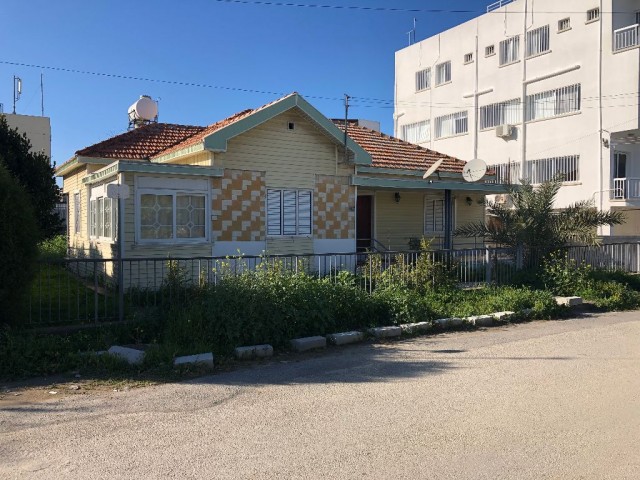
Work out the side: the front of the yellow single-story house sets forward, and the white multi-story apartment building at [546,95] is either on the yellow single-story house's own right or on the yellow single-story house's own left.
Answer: on the yellow single-story house's own left

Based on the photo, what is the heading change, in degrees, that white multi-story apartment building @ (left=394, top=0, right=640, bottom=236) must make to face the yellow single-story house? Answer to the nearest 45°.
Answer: approximately 90° to its right

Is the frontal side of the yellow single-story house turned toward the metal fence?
yes

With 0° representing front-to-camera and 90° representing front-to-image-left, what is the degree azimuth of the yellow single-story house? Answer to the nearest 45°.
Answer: approximately 0°

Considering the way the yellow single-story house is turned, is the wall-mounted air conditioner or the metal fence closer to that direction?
the metal fence

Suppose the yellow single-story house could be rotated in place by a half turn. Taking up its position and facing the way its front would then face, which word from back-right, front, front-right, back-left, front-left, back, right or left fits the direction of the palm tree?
right

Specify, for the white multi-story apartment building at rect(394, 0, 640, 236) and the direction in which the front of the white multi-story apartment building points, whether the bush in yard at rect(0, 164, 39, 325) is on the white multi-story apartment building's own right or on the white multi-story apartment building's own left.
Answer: on the white multi-story apartment building's own right
